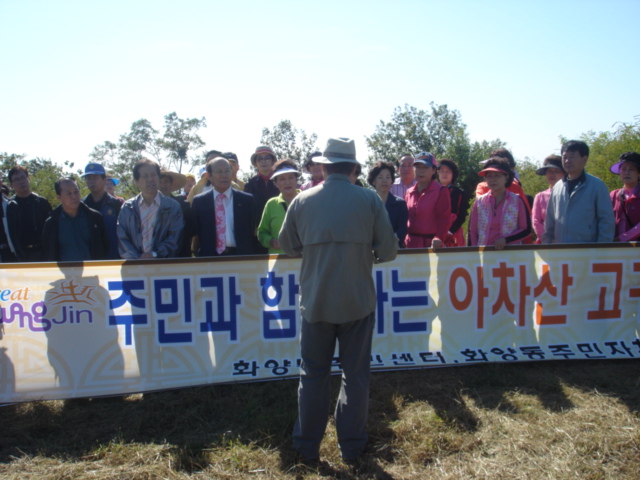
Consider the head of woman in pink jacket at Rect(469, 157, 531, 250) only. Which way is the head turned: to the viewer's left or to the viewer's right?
to the viewer's left

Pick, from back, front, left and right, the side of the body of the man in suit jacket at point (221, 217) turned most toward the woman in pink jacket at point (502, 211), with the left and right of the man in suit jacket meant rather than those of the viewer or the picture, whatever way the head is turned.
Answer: left

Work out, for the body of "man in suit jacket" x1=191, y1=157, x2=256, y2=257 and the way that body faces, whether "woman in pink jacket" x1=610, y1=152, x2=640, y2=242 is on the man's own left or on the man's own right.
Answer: on the man's own left

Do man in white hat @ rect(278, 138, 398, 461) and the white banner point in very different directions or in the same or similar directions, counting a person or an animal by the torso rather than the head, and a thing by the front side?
very different directions

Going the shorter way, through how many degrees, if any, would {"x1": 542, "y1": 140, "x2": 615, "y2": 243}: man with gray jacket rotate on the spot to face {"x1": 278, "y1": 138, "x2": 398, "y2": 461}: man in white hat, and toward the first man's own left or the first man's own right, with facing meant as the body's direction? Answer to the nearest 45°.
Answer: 0° — they already face them

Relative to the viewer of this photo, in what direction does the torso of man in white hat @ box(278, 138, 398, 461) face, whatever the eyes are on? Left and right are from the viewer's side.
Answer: facing away from the viewer

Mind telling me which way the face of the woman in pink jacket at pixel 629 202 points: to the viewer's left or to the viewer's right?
to the viewer's left

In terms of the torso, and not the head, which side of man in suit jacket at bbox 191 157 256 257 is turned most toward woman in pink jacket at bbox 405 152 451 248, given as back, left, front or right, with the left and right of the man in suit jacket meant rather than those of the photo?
left
